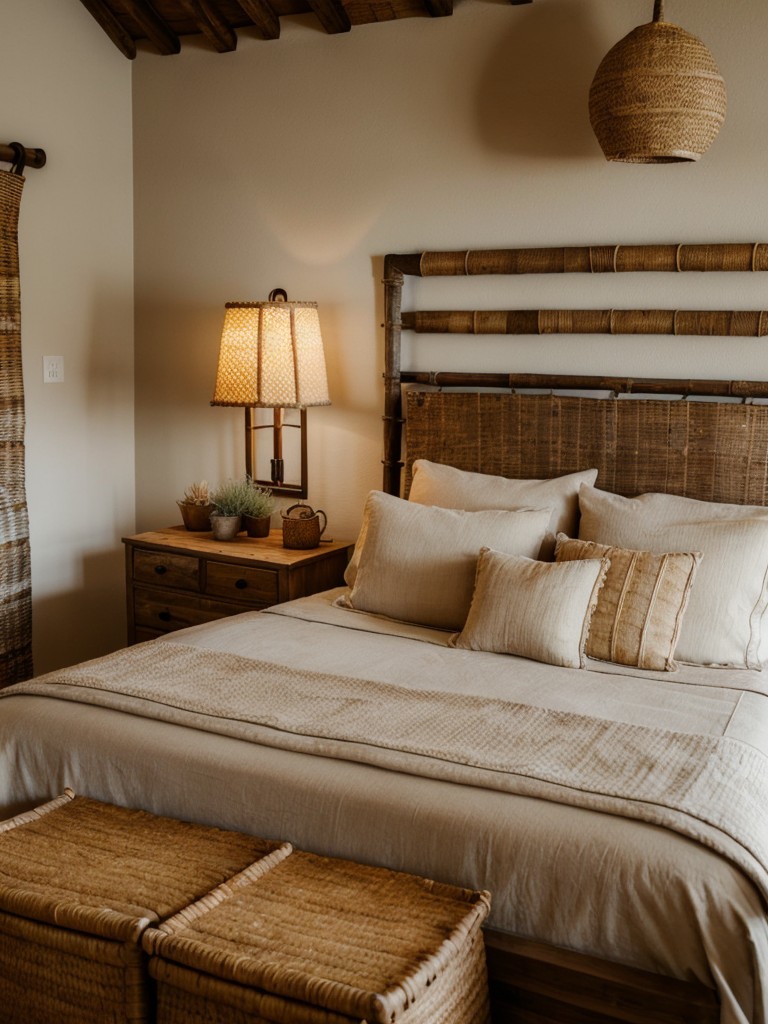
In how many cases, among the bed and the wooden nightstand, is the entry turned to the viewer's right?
0

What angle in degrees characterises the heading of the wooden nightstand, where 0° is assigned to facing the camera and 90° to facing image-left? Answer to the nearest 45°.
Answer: approximately 45°

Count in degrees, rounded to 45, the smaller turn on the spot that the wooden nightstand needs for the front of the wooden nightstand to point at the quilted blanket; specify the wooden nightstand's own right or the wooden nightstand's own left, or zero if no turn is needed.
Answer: approximately 45° to the wooden nightstand's own left

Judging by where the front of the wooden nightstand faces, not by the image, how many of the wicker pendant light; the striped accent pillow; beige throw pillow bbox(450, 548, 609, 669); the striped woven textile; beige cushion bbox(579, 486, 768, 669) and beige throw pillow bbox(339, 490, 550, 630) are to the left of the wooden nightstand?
5

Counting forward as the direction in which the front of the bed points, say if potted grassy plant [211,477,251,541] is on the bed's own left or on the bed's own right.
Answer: on the bed's own right

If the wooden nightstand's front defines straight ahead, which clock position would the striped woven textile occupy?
The striped woven textile is roughly at 2 o'clock from the wooden nightstand.

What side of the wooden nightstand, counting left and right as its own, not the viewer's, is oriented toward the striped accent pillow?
left

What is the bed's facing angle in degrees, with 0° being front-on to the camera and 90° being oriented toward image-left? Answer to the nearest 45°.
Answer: approximately 45°

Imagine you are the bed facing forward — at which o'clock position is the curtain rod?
The curtain rod is roughly at 3 o'clock from the bed.

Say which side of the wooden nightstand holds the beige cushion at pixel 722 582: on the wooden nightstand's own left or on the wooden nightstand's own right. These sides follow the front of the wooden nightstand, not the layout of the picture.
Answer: on the wooden nightstand's own left

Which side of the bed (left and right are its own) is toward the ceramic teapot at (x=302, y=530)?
right
